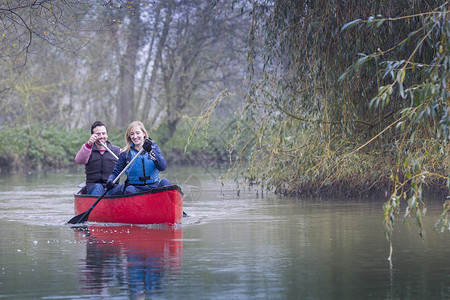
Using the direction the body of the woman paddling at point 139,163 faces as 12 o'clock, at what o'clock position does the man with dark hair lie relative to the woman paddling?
The man with dark hair is roughly at 5 o'clock from the woman paddling.

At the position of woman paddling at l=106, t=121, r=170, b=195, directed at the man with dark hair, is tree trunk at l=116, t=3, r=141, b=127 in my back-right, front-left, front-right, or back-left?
front-right

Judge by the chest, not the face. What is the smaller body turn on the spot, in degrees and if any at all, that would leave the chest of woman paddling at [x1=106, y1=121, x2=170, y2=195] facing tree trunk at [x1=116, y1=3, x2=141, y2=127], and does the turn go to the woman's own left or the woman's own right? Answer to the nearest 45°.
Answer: approximately 180°

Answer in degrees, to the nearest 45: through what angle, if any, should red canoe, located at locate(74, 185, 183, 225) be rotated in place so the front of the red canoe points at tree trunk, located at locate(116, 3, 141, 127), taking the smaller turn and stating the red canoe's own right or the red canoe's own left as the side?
approximately 135° to the red canoe's own left

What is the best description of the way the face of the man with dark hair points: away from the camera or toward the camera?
toward the camera

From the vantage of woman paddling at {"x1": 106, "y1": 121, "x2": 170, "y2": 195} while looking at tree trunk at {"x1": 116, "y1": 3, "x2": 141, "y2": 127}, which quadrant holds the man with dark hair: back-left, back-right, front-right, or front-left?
front-left

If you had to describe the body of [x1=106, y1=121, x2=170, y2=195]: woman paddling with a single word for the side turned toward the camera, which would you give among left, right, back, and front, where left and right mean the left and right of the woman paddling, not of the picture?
front

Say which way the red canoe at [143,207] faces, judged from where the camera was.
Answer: facing the viewer and to the right of the viewer
